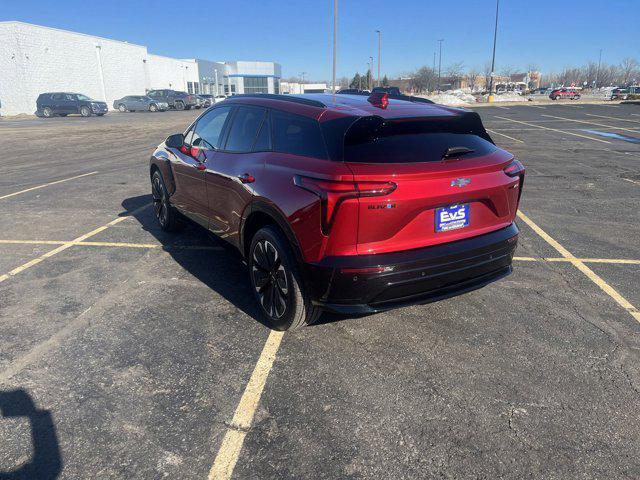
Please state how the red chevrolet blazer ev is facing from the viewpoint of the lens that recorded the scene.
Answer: facing away from the viewer and to the left of the viewer

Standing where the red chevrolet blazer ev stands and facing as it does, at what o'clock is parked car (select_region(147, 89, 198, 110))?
The parked car is roughly at 1 o'clock from the red chevrolet blazer ev.

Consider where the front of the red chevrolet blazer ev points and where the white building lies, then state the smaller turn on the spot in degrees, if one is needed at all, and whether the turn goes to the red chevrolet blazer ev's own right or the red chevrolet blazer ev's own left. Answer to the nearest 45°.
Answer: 0° — it already faces it

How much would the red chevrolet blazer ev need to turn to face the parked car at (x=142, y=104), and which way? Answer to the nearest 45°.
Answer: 0° — it already faces it

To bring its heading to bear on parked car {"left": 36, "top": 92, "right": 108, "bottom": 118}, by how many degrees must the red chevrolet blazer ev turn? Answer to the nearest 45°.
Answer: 0° — it already faces it
